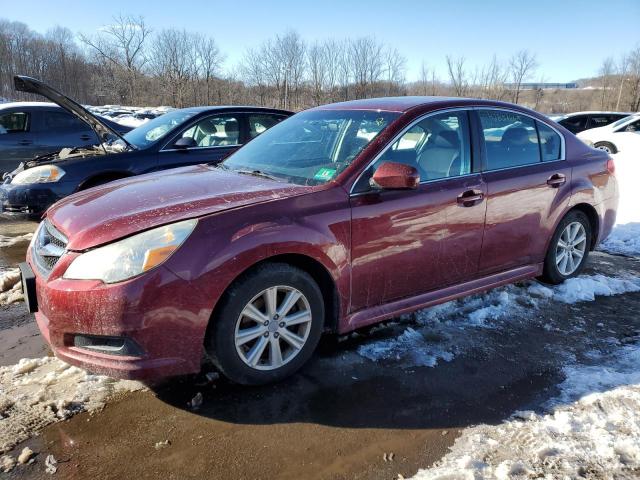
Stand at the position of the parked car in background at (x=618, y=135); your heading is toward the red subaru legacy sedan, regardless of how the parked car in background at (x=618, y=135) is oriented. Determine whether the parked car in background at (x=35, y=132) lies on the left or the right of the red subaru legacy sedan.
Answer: right

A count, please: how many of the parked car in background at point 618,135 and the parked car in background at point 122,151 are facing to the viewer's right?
0

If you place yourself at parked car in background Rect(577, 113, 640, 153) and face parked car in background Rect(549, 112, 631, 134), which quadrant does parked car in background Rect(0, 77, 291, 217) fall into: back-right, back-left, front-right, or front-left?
back-left

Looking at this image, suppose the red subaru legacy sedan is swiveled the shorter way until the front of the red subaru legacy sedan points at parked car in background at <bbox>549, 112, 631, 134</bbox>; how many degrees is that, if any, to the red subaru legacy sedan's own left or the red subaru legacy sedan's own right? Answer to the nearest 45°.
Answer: approximately 180°

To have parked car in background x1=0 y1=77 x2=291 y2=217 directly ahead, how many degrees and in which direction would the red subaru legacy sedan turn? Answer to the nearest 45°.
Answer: approximately 90° to its right

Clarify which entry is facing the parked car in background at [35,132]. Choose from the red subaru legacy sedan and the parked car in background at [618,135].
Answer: the parked car in background at [618,135]
